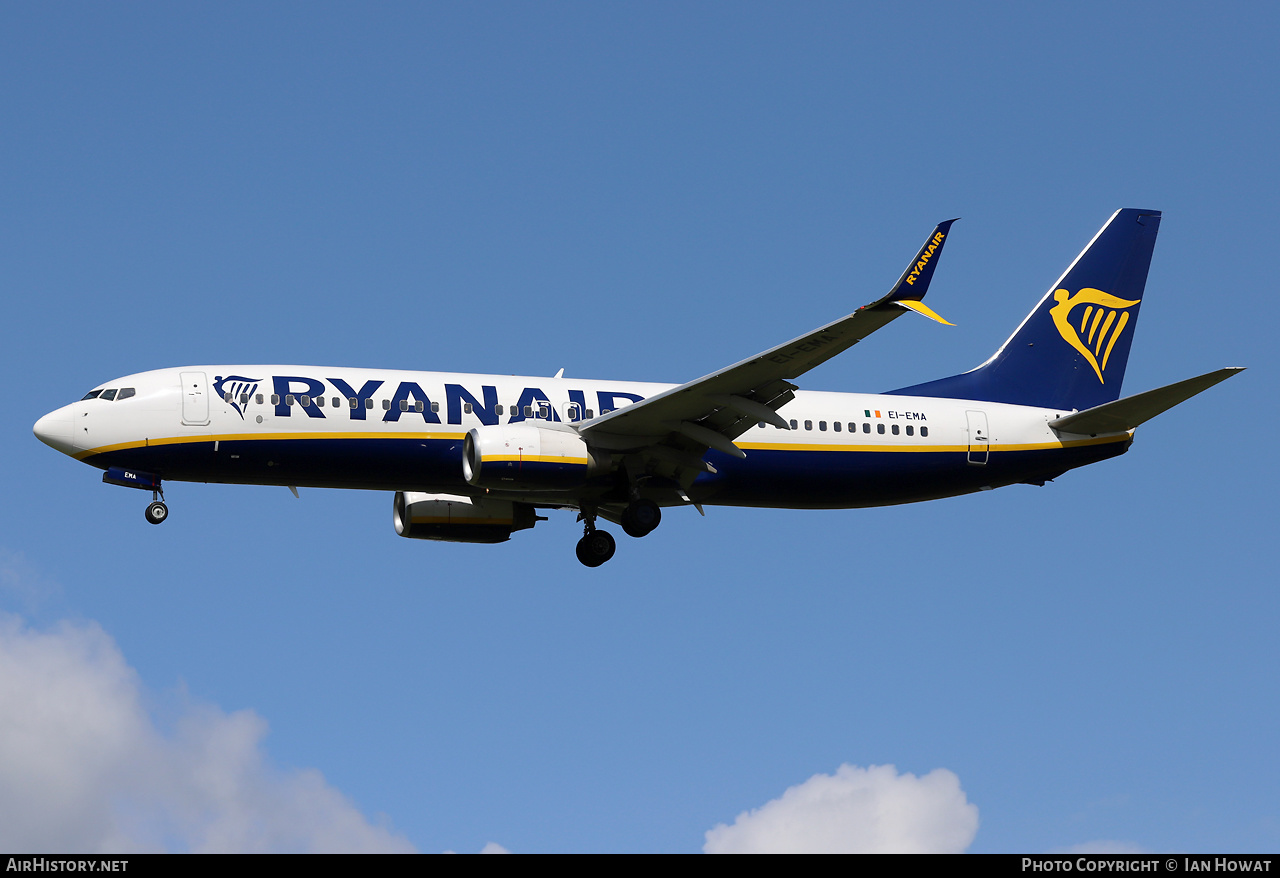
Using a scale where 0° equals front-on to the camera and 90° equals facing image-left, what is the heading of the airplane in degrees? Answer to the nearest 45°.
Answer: approximately 90°
